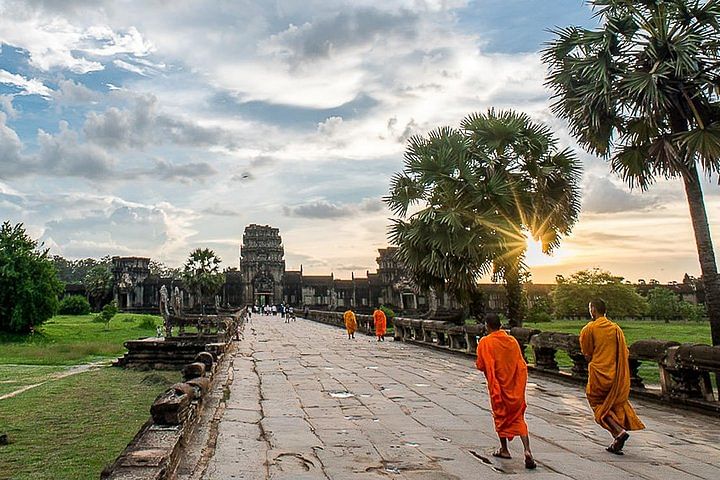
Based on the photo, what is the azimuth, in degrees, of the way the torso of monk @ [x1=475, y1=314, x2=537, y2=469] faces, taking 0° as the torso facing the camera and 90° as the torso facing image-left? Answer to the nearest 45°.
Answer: approximately 135°

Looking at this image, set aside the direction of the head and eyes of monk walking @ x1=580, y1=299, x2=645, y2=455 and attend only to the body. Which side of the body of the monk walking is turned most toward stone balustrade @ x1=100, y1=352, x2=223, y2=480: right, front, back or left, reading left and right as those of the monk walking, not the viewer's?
left

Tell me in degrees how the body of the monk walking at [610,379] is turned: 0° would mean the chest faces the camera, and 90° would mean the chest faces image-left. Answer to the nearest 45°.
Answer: approximately 135°

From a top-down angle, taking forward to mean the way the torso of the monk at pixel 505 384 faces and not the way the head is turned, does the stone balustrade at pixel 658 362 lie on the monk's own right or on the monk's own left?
on the monk's own right

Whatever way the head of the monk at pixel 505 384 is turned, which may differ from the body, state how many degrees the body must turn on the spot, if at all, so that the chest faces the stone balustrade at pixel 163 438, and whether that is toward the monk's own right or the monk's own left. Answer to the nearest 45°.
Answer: approximately 90° to the monk's own left

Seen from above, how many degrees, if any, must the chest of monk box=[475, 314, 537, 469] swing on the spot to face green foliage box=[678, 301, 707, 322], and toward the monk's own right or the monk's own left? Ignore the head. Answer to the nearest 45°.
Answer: approximately 45° to the monk's own right

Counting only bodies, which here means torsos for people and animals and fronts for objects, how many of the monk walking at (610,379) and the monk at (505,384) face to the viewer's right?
0

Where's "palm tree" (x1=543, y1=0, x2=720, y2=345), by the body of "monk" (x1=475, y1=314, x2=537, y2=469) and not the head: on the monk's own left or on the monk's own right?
on the monk's own right

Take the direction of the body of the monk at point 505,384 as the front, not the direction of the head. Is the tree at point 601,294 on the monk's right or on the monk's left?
on the monk's right

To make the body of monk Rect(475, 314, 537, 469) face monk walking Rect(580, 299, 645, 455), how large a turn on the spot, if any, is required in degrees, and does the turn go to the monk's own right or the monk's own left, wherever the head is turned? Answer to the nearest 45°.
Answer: approximately 90° to the monk's own right

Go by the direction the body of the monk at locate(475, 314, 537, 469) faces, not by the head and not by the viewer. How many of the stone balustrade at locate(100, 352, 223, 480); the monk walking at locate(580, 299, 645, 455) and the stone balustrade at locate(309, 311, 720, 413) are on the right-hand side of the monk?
2
